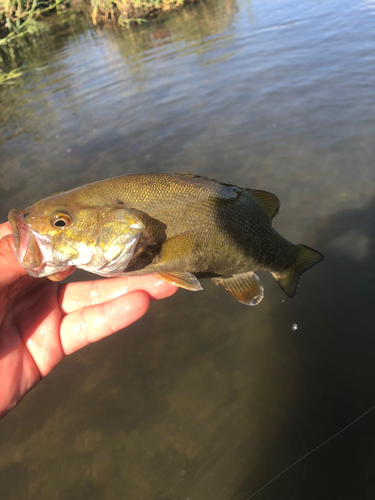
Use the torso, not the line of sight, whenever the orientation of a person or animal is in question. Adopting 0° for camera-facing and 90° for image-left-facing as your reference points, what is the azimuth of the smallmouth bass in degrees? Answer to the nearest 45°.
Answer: approximately 90°
